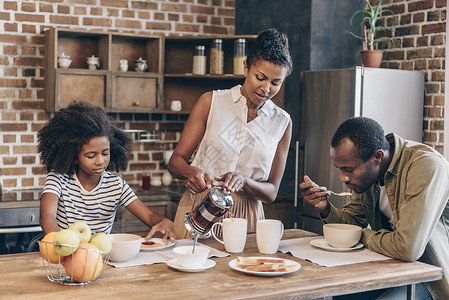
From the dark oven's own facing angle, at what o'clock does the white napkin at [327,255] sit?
The white napkin is roughly at 11 o'clock from the dark oven.

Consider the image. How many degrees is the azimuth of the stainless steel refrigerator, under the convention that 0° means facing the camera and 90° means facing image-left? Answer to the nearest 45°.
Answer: approximately 45°

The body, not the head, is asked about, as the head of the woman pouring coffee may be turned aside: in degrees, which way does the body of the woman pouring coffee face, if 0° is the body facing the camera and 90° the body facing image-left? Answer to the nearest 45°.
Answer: approximately 0°

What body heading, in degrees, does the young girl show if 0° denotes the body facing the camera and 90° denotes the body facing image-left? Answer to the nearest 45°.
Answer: approximately 315°

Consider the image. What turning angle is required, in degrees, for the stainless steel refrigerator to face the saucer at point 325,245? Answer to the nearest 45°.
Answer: approximately 45° to its left

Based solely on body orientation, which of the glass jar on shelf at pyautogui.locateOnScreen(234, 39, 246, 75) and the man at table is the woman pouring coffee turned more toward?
the man at table
